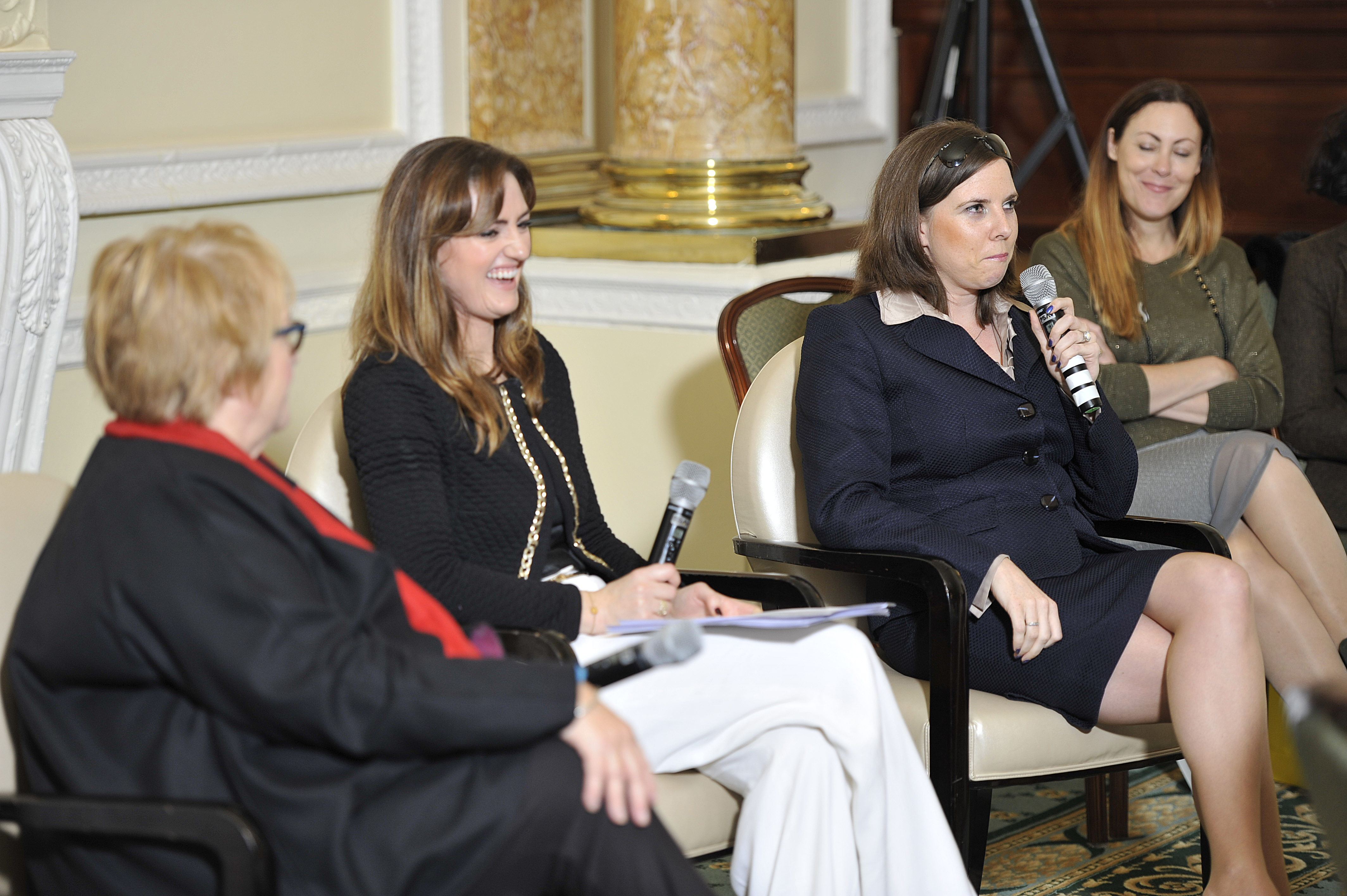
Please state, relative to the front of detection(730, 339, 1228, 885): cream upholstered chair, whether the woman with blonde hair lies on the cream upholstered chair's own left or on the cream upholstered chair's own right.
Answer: on the cream upholstered chair's own right

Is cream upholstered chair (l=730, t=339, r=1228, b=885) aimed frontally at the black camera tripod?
no

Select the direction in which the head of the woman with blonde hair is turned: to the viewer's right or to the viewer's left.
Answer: to the viewer's right

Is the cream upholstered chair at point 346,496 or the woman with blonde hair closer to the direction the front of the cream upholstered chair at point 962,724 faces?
the woman with blonde hair

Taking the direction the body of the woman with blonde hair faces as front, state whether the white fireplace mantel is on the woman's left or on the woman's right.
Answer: on the woman's left

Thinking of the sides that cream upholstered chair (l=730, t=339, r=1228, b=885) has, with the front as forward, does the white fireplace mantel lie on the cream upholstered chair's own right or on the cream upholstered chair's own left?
on the cream upholstered chair's own right

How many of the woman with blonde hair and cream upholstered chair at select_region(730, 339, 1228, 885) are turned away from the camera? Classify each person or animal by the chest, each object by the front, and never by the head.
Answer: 0

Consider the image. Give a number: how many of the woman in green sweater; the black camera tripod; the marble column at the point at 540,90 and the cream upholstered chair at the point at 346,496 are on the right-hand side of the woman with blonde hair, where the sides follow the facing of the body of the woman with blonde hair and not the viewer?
0

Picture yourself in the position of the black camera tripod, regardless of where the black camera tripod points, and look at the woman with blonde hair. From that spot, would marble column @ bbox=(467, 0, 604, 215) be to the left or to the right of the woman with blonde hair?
right

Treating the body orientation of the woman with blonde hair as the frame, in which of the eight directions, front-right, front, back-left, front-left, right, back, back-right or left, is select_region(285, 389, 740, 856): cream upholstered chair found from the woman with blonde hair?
left

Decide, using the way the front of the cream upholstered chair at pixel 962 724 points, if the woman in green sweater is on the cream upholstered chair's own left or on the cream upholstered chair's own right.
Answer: on the cream upholstered chair's own left

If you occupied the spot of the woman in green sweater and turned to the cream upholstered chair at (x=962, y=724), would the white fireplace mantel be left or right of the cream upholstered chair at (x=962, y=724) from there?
right

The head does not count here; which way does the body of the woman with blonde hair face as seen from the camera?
to the viewer's right
